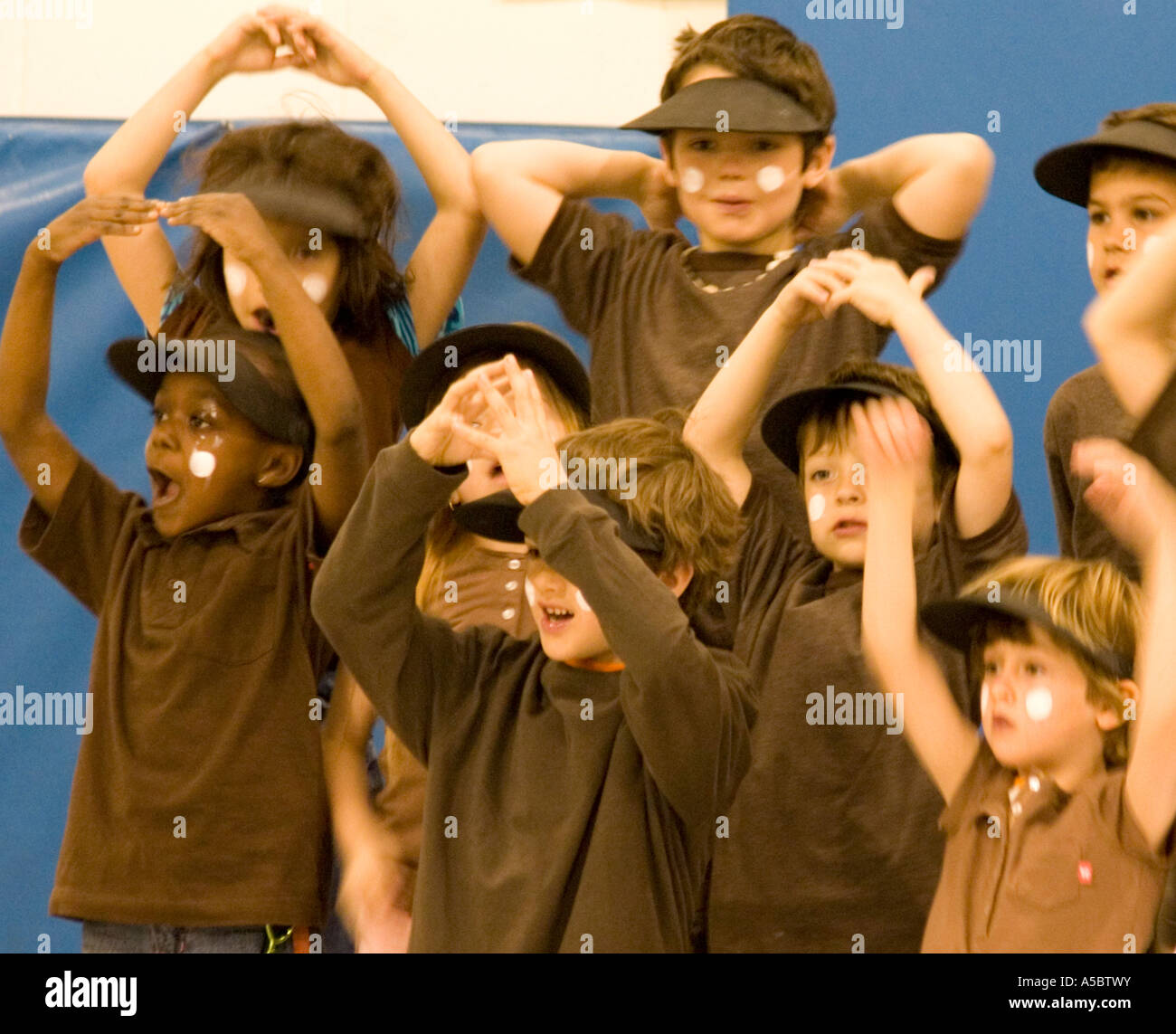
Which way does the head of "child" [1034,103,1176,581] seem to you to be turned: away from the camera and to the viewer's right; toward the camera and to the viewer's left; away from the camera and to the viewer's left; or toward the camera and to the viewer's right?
toward the camera and to the viewer's left

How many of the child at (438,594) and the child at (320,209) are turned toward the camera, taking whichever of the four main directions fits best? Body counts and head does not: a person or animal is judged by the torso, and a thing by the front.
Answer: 2

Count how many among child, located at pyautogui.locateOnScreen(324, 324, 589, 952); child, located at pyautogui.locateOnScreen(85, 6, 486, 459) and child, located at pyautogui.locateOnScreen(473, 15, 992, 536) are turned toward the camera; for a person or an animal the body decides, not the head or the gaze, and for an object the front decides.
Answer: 3

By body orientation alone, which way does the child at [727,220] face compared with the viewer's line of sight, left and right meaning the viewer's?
facing the viewer

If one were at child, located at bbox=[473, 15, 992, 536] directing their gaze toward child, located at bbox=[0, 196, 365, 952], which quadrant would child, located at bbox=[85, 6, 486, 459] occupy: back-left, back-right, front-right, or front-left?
front-right

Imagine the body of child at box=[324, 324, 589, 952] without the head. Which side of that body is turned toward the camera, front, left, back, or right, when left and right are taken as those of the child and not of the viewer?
front

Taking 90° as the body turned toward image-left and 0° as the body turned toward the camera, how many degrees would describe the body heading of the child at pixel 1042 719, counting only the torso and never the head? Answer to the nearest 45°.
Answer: approximately 45°

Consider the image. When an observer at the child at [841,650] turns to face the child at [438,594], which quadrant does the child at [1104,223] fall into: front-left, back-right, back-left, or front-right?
back-right

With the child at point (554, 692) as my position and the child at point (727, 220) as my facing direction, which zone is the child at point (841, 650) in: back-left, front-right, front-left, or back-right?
front-right

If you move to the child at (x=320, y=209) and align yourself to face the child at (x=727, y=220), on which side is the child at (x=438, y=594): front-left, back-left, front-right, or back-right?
front-right

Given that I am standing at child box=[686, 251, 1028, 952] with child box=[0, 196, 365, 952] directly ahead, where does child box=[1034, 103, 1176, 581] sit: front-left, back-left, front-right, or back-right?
back-right

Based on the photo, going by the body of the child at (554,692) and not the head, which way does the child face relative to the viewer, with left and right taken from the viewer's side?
facing the viewer and to the left of the viewer

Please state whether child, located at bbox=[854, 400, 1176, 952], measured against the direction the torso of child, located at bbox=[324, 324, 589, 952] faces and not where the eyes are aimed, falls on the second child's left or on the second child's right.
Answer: on the second child's left
